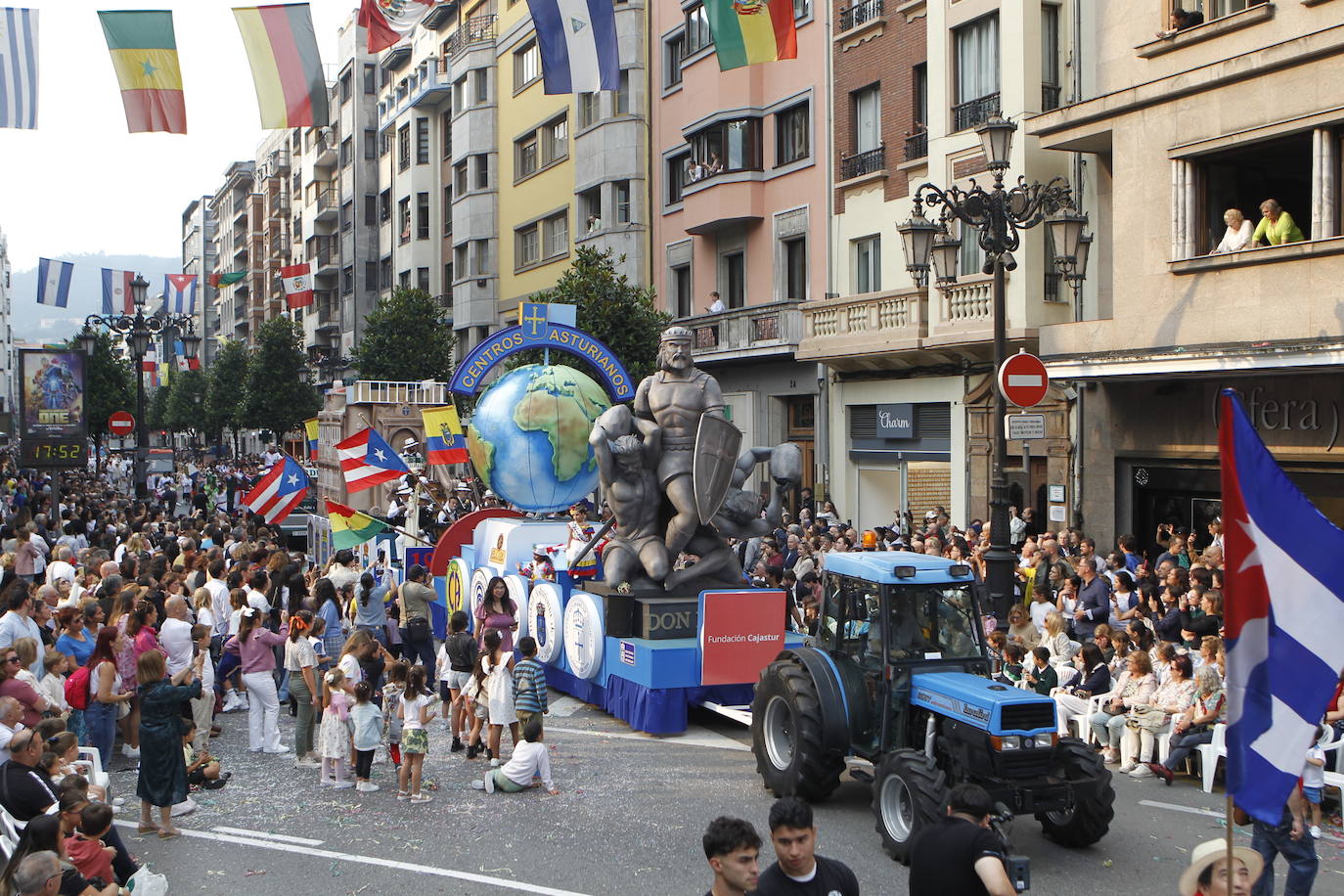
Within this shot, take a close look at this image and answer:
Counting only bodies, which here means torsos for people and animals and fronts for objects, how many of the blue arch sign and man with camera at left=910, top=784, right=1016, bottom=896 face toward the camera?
1

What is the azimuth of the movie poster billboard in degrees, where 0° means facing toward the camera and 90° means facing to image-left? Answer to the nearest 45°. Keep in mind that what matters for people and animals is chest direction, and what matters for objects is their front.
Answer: approximately 0°

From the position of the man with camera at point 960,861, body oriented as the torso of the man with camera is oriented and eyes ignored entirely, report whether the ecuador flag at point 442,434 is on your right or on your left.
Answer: on your left

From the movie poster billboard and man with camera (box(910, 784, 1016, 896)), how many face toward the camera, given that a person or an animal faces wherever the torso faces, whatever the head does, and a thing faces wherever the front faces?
1

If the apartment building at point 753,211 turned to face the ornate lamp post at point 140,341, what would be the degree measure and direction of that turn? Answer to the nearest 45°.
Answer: approximately 45° to its right

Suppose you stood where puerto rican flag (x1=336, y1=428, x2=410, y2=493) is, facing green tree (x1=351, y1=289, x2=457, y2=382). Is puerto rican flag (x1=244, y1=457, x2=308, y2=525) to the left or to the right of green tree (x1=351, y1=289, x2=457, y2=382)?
left

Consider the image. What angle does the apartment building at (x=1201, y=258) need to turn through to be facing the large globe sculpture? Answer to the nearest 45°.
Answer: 0° — it already faces it

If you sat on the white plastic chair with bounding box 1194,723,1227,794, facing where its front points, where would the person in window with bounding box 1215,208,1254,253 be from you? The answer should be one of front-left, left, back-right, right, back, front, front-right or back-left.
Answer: back-right

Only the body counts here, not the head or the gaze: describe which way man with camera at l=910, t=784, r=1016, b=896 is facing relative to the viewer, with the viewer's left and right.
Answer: facing away from the viewer and to the right of the viewer

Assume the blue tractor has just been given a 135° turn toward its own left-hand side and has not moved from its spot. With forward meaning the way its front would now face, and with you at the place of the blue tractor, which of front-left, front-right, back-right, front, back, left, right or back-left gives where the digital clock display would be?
front-left

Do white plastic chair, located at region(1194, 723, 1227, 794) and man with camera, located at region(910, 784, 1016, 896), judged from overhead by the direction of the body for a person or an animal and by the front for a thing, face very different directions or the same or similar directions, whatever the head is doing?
very different directions

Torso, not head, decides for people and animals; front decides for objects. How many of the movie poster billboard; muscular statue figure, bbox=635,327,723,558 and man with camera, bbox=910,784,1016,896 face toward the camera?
2
